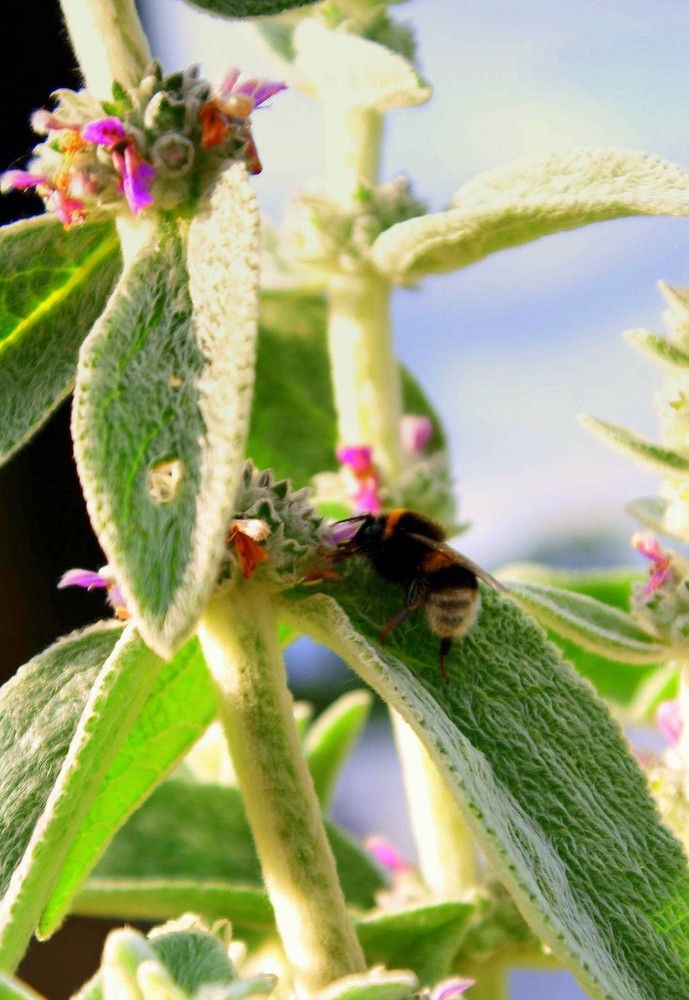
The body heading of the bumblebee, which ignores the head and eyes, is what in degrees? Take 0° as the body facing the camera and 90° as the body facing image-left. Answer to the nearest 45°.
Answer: approximately 90°
